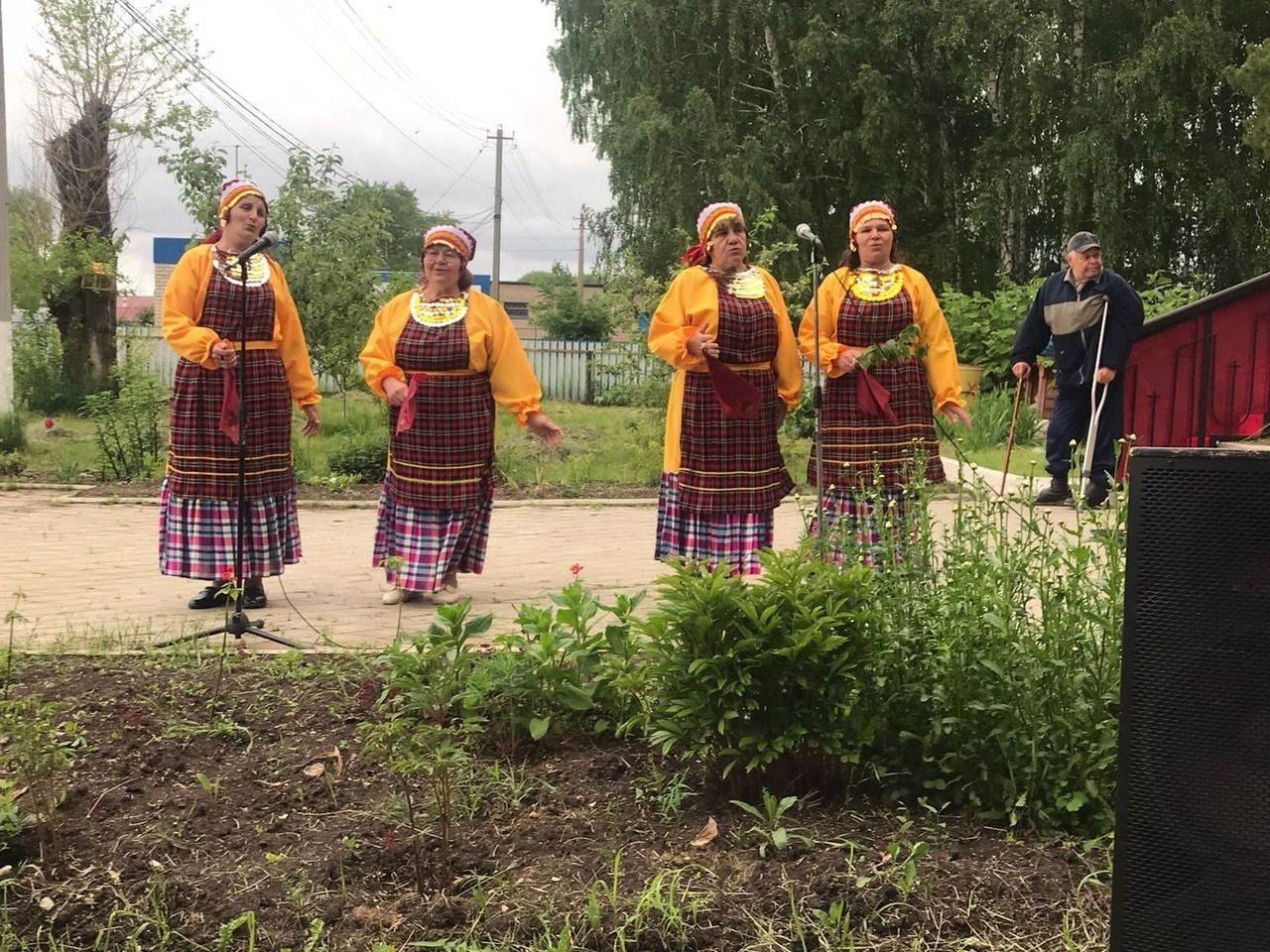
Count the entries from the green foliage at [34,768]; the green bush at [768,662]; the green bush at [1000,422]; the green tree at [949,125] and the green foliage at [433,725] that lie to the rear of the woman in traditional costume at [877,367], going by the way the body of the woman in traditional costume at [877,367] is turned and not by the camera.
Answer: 2

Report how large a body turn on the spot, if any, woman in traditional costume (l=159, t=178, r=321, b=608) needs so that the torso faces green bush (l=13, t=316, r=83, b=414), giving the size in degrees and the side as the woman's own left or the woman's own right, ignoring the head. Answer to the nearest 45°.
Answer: approximately 180°

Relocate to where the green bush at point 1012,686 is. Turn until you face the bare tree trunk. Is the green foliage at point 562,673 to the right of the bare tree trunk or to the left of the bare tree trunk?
left

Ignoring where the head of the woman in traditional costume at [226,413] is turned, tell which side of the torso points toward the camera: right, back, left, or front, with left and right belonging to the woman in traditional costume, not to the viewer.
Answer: front

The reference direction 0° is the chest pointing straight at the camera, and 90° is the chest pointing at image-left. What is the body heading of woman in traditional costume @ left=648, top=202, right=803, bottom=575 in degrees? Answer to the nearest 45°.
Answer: approximately 315°

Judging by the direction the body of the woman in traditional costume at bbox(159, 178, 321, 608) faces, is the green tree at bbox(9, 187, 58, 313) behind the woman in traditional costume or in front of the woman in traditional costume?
behind

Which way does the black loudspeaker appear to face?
toward the camera

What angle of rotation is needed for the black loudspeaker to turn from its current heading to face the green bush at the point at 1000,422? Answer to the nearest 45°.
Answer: approximately 180°

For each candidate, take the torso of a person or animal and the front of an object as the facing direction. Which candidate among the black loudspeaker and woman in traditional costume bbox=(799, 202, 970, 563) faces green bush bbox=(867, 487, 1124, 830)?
the woman in traditional costume

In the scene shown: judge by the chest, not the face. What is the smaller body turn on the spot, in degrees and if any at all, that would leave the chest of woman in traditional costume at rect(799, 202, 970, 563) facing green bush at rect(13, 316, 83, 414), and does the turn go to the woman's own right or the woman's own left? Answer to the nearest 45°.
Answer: approximately 135° to the woman's own right

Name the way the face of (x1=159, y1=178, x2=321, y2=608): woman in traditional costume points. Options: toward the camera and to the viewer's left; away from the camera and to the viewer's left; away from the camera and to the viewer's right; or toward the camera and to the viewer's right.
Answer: toward the camera and to the viewer's right

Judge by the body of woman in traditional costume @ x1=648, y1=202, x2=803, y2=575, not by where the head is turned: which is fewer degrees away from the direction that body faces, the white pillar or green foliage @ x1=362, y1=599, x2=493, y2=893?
the green foliage

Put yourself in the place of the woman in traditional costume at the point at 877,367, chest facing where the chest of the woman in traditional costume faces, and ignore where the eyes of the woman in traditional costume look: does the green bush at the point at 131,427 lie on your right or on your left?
on your right

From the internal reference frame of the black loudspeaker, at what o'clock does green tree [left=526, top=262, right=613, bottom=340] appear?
The green tree is roughly at 5 o'clock from the black loudspeaker.

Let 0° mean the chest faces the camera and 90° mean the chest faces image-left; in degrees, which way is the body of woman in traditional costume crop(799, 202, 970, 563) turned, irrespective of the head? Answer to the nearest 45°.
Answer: approximately 0°

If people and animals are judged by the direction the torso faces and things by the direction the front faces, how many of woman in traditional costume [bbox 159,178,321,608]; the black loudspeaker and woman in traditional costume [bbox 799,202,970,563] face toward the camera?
3
